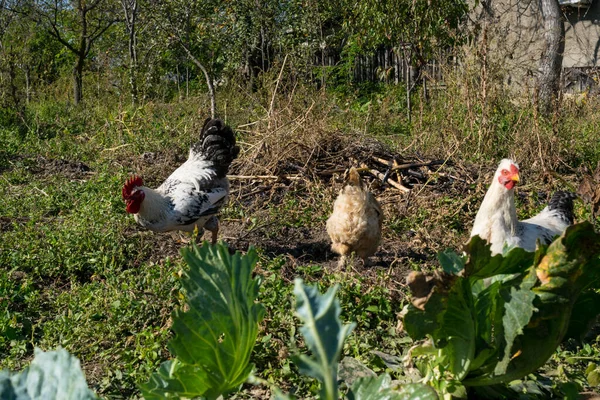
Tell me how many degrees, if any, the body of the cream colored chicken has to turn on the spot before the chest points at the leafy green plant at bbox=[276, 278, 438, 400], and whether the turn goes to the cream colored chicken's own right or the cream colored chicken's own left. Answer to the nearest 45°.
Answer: approximately 180°

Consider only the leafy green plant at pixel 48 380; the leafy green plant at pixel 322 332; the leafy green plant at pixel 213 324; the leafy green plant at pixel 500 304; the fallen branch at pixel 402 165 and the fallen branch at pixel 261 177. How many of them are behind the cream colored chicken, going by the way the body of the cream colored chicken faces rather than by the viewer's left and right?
4

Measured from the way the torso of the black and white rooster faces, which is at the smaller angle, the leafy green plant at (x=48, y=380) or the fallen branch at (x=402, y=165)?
the leafy green plant

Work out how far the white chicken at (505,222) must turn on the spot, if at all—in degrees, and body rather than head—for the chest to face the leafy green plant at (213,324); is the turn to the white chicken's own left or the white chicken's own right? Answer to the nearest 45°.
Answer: approximately 45° to the white chicken's own left

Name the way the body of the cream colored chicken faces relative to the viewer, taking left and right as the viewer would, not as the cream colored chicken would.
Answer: facing away from the viewer

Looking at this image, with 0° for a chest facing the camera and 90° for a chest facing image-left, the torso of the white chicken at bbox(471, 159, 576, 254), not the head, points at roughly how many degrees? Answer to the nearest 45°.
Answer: approximately 45°

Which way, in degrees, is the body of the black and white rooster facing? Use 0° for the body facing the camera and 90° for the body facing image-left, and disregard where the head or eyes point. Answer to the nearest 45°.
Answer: approximately 90°

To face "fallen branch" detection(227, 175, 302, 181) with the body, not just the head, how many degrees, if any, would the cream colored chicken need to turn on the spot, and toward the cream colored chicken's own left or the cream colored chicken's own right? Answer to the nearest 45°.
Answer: approximately 45° to the cream colored chicken's own left

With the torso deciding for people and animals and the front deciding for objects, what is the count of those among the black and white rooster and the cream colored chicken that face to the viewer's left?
1

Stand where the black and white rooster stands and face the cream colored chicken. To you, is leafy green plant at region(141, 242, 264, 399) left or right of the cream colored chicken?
right

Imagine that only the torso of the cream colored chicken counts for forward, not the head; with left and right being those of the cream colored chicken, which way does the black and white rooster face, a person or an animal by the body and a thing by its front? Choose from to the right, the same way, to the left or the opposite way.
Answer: to the left

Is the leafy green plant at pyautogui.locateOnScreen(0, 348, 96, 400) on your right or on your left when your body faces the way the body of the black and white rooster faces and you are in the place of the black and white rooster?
on your left
